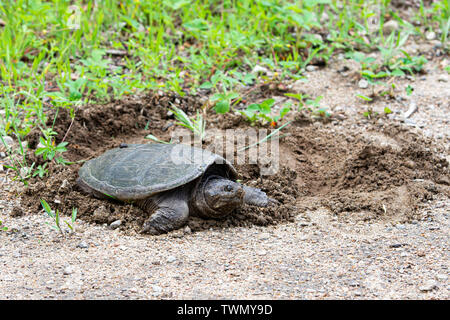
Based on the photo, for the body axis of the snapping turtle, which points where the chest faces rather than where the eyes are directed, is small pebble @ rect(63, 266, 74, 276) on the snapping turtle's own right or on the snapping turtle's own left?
on the snapping turtle's own right

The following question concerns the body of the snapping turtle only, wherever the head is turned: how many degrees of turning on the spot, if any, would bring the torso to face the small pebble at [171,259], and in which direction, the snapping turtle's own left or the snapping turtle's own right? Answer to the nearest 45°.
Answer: approximately 45° to the snapping turtle's own right

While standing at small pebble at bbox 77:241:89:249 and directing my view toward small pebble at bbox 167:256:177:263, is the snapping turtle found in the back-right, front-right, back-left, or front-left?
front-left

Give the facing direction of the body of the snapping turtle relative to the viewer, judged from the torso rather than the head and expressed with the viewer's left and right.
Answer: facing the viewer and to the right of the viewer

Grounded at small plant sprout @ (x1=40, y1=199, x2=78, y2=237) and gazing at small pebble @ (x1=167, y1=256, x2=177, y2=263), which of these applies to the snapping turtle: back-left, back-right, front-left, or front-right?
front-left

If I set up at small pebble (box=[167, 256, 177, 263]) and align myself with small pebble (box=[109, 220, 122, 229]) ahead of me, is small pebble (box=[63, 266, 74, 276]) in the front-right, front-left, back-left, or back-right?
front-left

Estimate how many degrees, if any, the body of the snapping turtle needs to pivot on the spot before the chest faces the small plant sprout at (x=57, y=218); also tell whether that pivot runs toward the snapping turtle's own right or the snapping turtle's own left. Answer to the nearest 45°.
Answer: approximately 135° to the snapping turtle's own right
